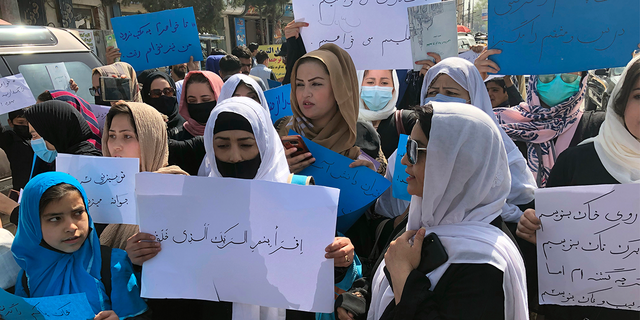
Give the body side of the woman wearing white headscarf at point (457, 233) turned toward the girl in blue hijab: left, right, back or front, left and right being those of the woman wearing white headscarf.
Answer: front

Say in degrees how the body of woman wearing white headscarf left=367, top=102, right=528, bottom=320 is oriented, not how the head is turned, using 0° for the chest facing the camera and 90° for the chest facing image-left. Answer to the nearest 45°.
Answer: approximately 90°

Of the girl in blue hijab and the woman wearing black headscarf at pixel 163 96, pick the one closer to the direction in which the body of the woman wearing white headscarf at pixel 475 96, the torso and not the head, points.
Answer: the girl in blue hijab

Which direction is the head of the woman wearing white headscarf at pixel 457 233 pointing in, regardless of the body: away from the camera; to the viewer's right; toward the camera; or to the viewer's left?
to the viewer's left

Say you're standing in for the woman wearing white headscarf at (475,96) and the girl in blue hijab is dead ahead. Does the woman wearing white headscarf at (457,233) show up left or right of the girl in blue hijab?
left

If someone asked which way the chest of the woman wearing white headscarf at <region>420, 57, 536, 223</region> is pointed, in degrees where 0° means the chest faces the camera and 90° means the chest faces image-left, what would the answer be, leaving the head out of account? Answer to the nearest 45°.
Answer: approximately 45°

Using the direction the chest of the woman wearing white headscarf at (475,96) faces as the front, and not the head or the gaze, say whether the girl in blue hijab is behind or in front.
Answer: in front

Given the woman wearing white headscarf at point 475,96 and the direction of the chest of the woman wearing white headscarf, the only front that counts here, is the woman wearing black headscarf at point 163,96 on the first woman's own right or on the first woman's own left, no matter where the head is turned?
on the first woman's own right

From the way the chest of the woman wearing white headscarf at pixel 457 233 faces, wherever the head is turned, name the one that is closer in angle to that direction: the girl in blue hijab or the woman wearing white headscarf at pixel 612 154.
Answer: the girl in blue hijab

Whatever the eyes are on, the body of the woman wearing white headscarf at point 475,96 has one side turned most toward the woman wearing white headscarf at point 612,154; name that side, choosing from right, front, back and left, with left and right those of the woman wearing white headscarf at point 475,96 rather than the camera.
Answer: left

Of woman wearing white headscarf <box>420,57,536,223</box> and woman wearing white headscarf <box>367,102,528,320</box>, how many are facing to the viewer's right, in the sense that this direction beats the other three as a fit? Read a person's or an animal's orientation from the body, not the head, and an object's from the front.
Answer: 0

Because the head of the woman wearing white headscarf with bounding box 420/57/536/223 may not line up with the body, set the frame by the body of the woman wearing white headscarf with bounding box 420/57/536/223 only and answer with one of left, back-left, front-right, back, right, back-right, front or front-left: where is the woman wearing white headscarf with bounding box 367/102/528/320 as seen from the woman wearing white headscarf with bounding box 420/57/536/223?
front-left
